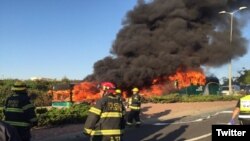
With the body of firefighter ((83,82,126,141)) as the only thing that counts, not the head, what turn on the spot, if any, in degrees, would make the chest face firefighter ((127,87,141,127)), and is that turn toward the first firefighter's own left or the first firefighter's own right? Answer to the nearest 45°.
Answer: approximately 45° to the first firefighter's own right

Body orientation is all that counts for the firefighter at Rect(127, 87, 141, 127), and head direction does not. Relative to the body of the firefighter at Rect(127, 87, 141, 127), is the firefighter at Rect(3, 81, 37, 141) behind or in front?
in front
